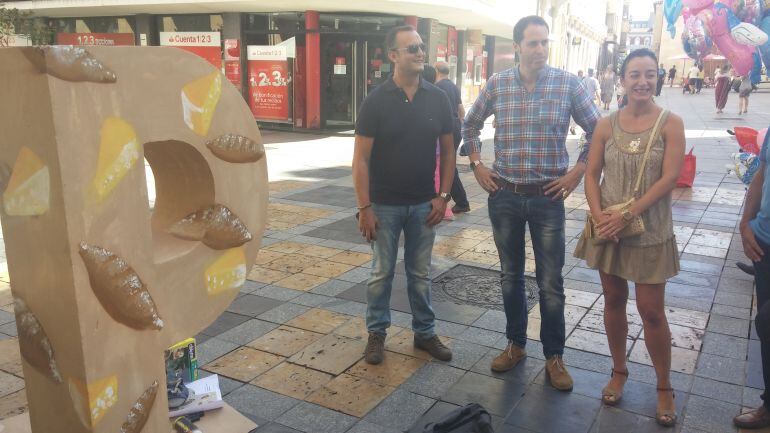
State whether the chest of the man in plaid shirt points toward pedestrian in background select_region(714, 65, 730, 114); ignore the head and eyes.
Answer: no

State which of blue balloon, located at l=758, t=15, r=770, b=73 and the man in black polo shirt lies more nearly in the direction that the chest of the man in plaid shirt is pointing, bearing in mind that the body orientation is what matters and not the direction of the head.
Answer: the man in black polo shirt

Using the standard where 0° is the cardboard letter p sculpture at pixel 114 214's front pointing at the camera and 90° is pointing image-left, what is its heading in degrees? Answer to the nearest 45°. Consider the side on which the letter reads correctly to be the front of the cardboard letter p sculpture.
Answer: approximately 315°

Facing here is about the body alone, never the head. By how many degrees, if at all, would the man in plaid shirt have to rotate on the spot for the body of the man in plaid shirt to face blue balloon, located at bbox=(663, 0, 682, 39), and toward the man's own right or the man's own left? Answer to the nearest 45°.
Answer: approximately 180°

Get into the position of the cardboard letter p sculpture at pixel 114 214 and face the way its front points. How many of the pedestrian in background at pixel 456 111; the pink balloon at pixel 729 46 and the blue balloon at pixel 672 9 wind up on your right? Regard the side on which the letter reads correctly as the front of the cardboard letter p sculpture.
0

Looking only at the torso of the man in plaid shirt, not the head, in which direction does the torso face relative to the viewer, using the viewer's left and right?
facing the viewer

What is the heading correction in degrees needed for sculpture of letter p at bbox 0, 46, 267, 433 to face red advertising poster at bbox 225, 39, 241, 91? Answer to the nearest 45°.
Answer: approximately 135° to its left

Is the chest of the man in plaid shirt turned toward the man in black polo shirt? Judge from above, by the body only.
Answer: no

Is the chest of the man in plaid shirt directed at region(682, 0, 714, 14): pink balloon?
no

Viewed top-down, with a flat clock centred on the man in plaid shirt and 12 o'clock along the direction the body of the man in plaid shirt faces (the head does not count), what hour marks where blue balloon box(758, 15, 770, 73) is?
The blue balloon is roughly at 7 o'clock from the man in plaid shirt.

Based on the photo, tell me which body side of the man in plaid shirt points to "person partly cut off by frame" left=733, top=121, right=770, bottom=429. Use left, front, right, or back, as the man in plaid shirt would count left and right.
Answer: left

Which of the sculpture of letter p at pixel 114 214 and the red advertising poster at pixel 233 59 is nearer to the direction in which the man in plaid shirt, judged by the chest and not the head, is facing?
the sculpture of letter p

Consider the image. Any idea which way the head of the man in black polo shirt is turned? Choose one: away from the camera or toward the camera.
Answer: toward the camera

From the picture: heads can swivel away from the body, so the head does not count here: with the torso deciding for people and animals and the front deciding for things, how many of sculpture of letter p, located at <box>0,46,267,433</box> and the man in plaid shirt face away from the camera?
0

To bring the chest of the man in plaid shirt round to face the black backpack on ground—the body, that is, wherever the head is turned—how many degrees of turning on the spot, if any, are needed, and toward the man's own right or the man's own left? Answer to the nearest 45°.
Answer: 0° — they already face it
